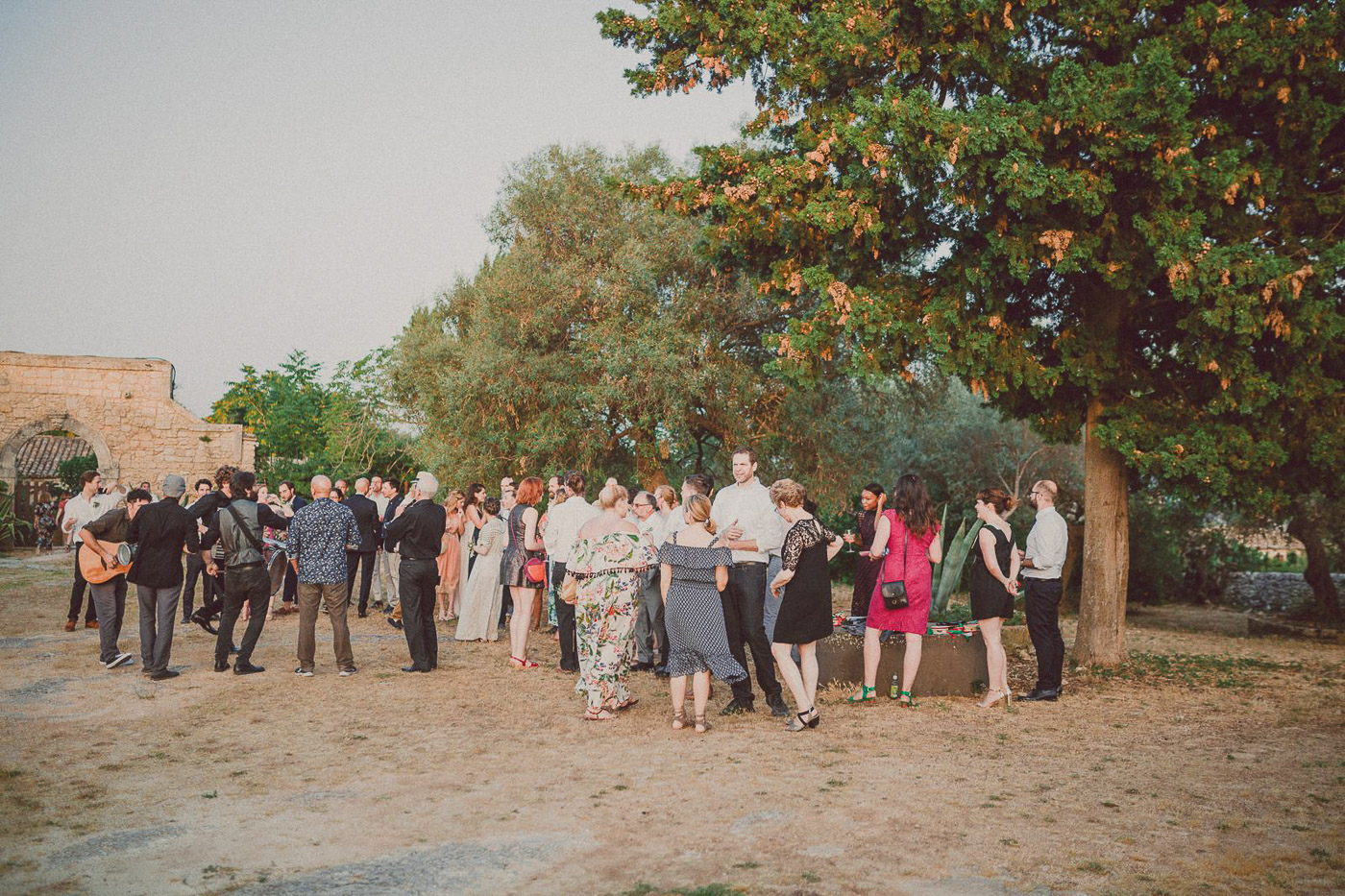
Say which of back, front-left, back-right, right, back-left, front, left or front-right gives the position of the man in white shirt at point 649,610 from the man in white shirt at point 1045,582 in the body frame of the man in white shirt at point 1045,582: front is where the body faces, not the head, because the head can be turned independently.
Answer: front

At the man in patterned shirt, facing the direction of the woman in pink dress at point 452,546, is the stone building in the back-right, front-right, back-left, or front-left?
front-left

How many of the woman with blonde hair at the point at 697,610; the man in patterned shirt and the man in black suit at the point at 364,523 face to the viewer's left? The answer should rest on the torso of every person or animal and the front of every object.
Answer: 0

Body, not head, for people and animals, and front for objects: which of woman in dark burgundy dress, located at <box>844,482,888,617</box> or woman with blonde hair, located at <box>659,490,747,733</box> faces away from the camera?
the woman with blonde hair

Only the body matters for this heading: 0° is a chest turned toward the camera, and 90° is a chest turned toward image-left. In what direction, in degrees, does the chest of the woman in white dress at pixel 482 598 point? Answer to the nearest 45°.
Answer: approximately 135°

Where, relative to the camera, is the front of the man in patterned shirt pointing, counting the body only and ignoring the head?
away from the camera

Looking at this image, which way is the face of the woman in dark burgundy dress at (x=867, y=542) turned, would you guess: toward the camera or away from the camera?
toward the camera

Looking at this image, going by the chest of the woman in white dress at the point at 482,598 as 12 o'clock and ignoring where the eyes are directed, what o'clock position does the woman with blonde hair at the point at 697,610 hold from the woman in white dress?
The woman with blonde hair is roughly at 7 o'clock from the woman in white dress.
